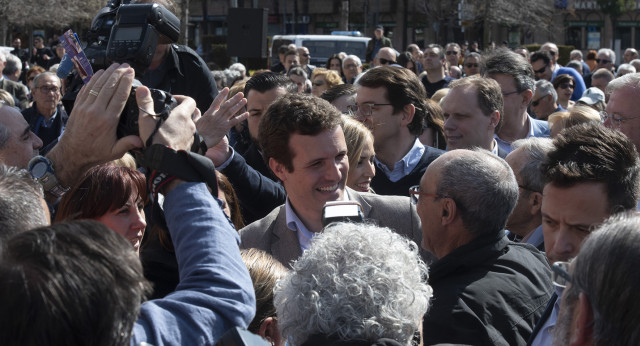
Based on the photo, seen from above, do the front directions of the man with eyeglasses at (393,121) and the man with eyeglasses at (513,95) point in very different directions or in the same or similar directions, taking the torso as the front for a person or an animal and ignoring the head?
same or similar directions

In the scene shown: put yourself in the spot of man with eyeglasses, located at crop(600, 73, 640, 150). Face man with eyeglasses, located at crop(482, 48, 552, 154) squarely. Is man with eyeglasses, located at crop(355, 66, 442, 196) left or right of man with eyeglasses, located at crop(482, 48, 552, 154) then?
left

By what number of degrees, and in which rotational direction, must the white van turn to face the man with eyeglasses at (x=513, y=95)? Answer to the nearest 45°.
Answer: approximately 90° to its right

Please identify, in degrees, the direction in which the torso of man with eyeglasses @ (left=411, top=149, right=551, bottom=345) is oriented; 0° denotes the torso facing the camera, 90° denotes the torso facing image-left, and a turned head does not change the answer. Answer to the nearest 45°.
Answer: approximately 135°

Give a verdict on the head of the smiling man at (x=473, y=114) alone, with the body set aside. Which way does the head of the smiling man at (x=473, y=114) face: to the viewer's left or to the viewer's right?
to the viewer's left

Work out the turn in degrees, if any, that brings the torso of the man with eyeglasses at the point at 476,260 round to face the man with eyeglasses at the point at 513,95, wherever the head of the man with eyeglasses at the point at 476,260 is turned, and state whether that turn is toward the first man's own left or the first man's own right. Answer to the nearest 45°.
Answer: approximately 45° to the first man's own right

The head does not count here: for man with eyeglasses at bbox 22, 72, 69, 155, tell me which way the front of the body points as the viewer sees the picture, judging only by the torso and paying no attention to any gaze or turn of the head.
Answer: toward the camera

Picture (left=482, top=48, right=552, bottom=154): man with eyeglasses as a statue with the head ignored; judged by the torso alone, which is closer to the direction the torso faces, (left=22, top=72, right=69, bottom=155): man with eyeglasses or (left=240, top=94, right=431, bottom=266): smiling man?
the smiling man

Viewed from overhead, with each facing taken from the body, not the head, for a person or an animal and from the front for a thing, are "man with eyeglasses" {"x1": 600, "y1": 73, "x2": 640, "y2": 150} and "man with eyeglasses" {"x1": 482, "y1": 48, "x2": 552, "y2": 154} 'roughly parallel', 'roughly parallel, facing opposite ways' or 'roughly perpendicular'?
roughly parallel

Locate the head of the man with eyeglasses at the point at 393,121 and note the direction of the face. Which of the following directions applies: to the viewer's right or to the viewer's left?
to the viewer's left

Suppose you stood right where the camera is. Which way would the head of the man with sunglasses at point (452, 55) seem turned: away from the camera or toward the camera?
toward the camera

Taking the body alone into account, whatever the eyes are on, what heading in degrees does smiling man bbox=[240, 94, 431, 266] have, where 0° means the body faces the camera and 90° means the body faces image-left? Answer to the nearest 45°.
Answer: approximately 315°
